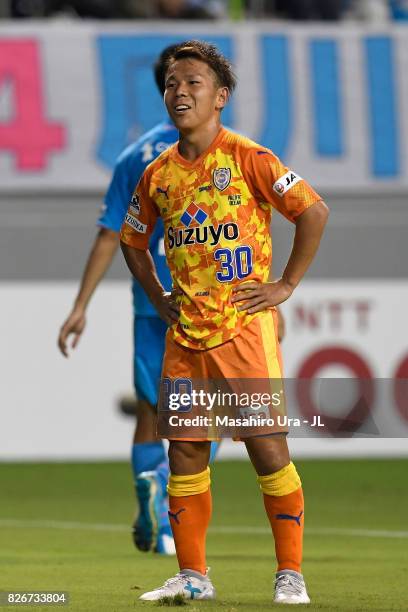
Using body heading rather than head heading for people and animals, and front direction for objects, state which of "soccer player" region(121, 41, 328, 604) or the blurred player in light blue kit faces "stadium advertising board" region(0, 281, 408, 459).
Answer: the blurred player in light blue kit

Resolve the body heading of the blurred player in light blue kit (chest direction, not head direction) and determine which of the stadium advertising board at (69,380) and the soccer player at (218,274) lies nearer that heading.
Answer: the stadium advertising board

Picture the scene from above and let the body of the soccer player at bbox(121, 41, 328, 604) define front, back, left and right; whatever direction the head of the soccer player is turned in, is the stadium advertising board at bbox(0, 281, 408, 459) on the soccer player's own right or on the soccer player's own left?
on the soccer player's own right

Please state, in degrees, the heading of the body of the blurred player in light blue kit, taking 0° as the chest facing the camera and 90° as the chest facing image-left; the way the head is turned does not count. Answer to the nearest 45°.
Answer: approximately 180°

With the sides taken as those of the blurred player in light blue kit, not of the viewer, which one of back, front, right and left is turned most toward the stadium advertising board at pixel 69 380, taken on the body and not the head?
front

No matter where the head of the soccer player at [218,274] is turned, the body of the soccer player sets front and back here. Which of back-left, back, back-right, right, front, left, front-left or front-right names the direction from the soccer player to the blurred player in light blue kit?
back-right
